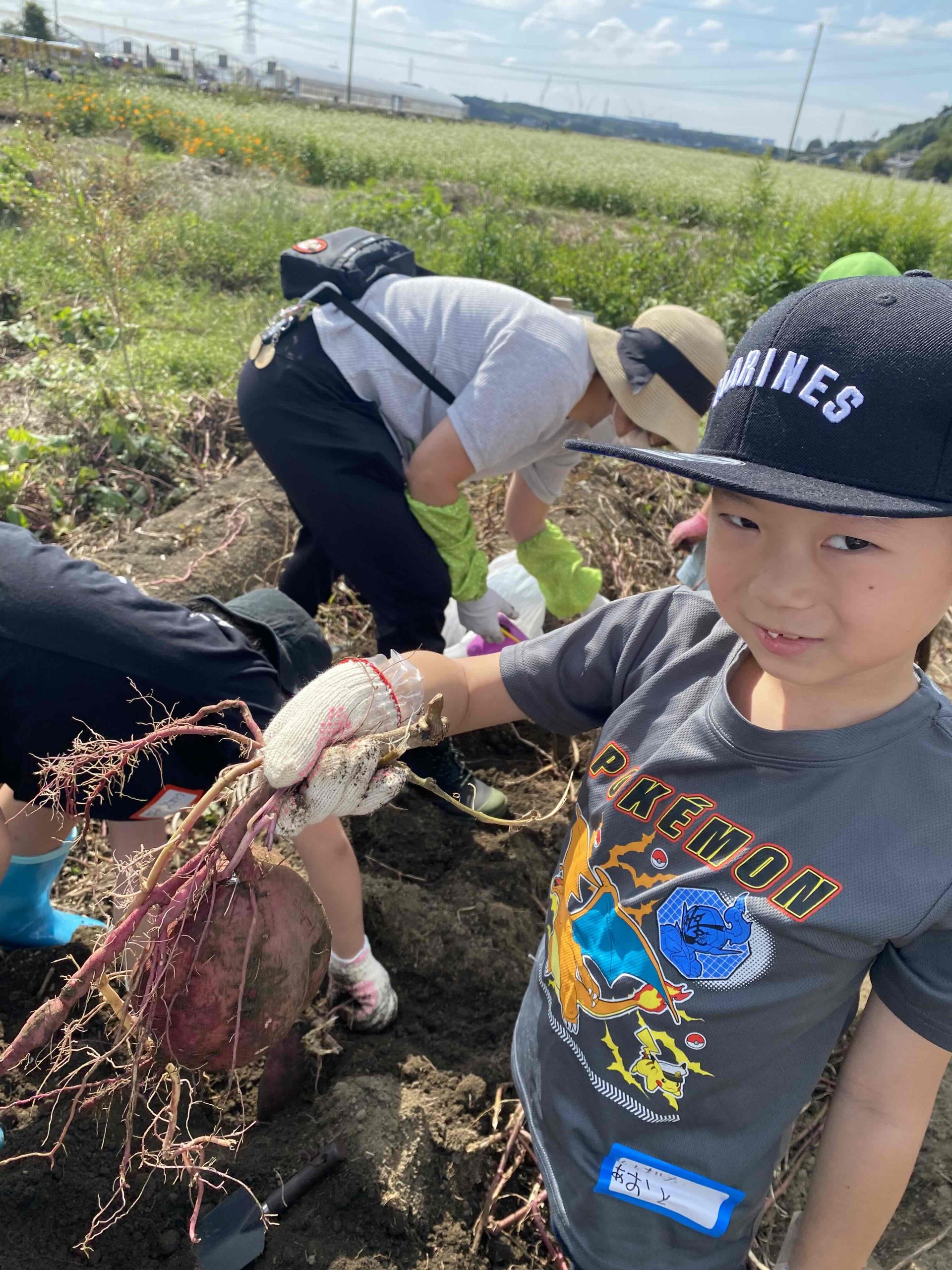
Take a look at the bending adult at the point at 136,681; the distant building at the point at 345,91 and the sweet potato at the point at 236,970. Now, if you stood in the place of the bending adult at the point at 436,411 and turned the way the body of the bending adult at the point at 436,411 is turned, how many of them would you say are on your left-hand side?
1

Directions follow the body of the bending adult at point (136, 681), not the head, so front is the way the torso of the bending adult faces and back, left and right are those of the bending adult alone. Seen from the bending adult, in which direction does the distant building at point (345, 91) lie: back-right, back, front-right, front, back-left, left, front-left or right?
left

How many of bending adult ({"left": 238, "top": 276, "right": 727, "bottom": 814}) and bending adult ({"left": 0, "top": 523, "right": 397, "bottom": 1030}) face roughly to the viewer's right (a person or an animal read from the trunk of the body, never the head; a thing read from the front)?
2

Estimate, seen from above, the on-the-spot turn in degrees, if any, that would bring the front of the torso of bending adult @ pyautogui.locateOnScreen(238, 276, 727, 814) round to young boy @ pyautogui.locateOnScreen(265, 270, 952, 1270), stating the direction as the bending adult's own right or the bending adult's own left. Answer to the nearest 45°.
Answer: approximately 90° to the bending adult's own right

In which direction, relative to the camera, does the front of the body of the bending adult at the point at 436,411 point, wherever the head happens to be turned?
to the viewer's right

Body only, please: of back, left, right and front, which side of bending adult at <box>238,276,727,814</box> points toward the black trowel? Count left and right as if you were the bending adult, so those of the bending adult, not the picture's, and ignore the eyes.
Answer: right

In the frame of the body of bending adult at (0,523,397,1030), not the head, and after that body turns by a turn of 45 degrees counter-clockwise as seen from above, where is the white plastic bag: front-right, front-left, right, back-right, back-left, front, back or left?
front

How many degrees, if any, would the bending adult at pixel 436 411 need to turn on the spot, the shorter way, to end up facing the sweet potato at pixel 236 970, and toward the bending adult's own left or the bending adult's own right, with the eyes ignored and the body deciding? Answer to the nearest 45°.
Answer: approximately 90° to the bending adult's own right

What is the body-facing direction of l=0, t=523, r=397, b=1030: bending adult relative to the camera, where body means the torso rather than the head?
to the viewer's right

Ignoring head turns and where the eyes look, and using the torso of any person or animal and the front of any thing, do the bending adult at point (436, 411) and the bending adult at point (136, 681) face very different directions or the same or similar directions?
same or similar directions

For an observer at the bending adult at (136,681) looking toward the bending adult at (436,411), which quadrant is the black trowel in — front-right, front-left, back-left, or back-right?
back-right

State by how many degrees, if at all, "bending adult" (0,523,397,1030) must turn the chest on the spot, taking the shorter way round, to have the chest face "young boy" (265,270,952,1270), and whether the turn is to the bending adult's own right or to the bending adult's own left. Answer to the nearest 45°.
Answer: approximately 45° to the bending adult's own right

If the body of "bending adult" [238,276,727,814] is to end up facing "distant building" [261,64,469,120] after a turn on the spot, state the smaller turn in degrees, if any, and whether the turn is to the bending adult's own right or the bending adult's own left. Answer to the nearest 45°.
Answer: approximately 90° to the bending adult's own left
